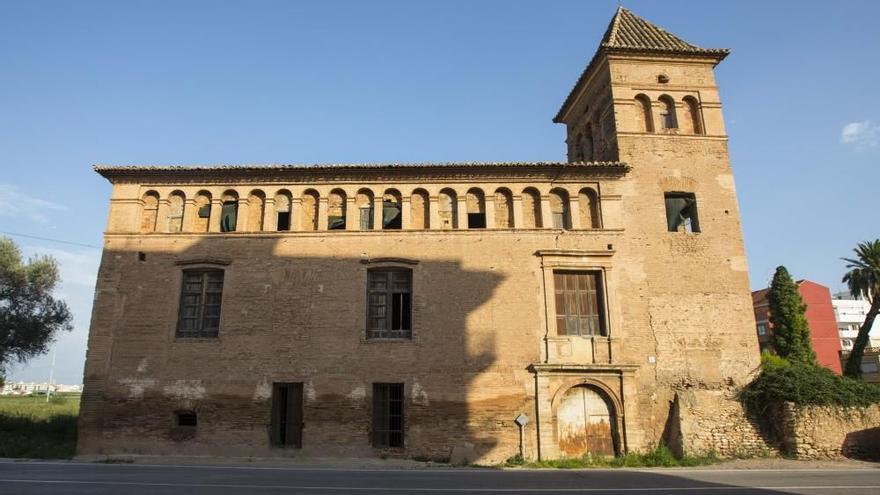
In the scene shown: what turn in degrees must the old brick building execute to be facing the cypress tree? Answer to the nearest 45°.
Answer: approximately 135° to its left

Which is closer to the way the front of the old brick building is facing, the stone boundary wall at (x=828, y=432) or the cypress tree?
the stone boundary wall

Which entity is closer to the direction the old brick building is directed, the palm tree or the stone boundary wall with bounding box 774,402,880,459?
the stone boundary wall

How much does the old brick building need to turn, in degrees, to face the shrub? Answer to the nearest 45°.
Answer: approximately 90° to its left

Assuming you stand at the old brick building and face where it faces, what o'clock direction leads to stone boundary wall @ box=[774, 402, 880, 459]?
The stone boundary wall is roughly at 9 o'clock from the old brick building.

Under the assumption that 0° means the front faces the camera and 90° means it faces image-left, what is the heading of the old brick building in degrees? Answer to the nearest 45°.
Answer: approximately 0°

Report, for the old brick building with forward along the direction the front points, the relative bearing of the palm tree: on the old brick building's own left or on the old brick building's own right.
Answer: on the old brick building's own left

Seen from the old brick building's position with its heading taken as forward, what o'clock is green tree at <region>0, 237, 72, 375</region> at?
The green tree is roughly at 4 o'clock from the old brick building.
